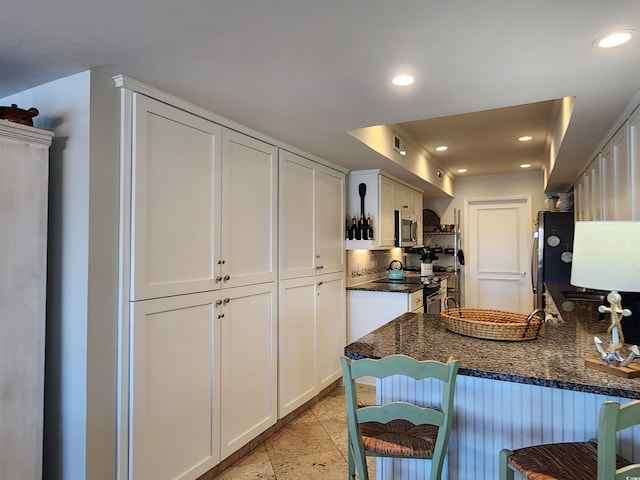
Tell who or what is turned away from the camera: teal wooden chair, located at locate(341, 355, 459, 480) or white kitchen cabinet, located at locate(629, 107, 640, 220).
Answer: the teal wooden chair

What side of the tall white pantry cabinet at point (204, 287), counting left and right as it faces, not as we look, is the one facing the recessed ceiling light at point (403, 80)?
front

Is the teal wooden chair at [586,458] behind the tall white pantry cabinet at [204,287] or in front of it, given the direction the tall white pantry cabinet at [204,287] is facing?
in front

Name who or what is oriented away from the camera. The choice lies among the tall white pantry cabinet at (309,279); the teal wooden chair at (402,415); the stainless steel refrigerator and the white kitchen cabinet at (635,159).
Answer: the teal wooden chair

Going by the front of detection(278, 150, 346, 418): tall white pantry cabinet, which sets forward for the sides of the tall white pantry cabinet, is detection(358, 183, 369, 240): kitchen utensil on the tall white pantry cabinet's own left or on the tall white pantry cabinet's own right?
on the tall white pantry cabinet's own left

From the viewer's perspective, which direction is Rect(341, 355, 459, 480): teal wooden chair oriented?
away from the camera

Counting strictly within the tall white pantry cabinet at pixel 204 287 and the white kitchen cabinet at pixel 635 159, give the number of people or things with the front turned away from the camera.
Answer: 0

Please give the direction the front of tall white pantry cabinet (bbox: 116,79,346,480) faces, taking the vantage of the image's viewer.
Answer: facing the viewer and to the right of the viewer

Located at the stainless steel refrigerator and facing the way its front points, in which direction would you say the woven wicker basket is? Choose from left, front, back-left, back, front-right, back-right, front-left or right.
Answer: left

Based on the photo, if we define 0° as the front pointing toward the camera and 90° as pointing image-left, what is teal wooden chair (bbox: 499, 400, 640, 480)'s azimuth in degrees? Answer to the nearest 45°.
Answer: approximately 135°

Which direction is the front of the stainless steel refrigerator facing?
to the viewer's left

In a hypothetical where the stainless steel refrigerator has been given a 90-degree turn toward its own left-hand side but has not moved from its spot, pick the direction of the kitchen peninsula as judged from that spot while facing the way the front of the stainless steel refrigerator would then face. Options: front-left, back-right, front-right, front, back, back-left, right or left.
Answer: front

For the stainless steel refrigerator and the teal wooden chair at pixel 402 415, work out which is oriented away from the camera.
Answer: the teal wooden chair

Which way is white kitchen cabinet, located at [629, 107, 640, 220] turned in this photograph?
to the viewer's left
